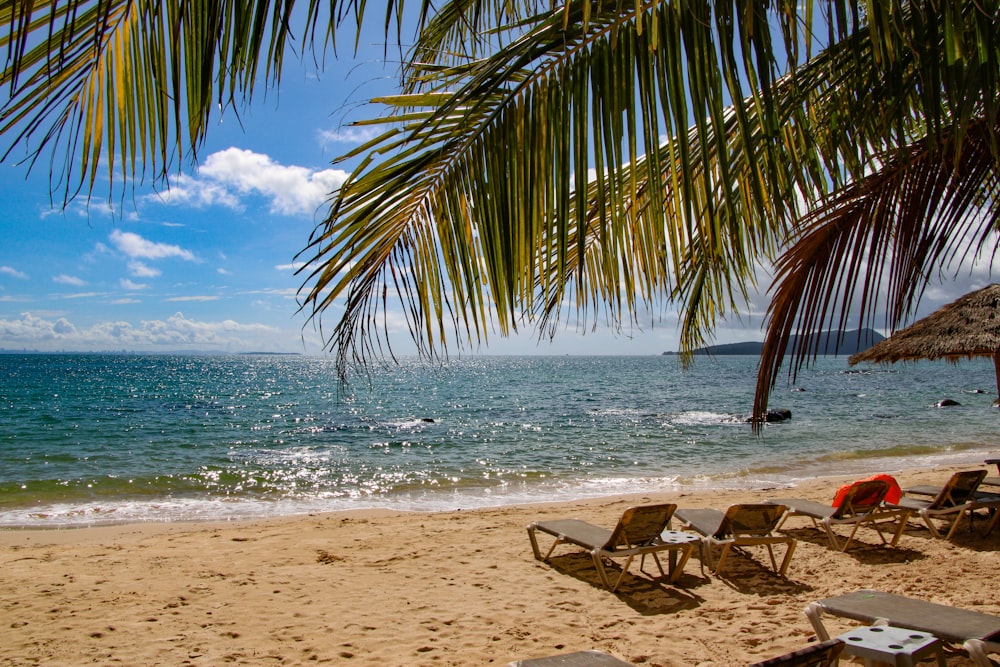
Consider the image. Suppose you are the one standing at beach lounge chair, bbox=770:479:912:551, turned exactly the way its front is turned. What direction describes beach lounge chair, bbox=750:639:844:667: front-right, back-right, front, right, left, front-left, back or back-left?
back-left

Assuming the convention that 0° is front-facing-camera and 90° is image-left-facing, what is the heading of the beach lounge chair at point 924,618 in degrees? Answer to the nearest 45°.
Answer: approximately 135°

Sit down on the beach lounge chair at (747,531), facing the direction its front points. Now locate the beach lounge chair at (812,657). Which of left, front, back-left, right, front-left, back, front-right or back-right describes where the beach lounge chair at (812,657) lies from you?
back-left

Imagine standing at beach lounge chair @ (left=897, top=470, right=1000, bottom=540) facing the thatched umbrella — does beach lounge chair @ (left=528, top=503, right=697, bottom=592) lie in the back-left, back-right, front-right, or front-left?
back-left

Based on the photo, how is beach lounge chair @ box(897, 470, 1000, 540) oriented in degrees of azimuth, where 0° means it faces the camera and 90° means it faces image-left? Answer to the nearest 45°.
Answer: approximately 135°

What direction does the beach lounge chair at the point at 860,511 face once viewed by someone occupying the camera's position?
facing away from the viewer and to the left of the viewer

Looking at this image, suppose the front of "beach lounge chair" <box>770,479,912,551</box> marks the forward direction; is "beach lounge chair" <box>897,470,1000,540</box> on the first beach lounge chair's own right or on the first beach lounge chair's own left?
on the first beach lounge chair's own right

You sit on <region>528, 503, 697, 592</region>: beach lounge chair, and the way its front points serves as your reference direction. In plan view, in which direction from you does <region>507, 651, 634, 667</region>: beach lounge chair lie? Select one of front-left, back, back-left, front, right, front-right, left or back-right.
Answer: back-left
